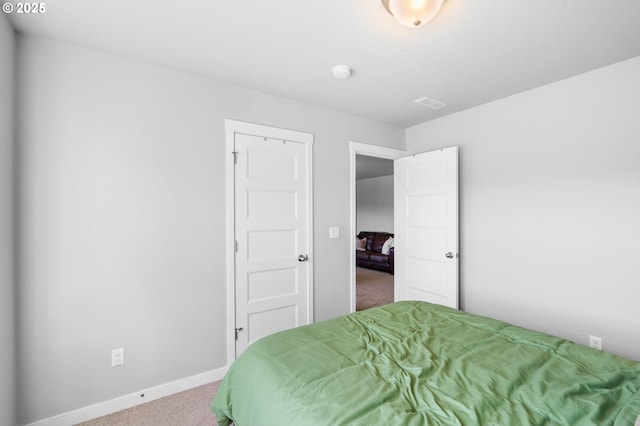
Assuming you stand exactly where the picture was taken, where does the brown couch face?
facing the viewer and to the left of the viewer

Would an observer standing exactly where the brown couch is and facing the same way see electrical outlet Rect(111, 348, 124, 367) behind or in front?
in front

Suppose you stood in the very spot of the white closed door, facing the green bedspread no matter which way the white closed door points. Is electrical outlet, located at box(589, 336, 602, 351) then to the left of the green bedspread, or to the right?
left

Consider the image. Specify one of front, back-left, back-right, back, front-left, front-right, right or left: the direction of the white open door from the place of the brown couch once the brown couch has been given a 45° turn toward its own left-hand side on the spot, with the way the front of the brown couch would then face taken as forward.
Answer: front

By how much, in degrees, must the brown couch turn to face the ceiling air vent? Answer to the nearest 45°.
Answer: approximately 45° to its left

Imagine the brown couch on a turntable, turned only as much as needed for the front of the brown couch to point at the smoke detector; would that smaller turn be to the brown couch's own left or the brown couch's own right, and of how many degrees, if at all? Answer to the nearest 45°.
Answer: approximately 45° to the brown couch's own left

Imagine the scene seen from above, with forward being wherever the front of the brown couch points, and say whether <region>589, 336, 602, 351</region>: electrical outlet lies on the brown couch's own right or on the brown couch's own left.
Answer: on the brown couch's own left

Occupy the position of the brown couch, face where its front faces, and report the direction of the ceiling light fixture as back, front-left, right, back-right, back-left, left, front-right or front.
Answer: front-left
